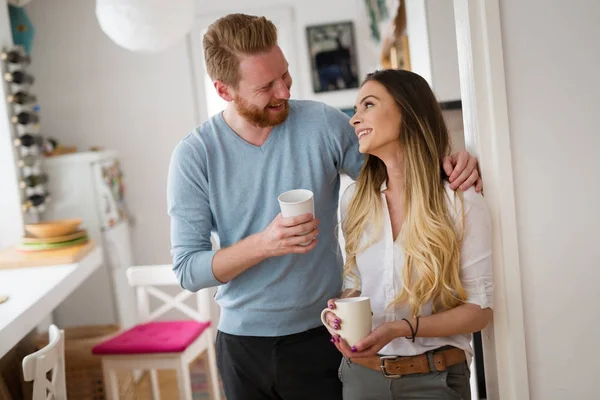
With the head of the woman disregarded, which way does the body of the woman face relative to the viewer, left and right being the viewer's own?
facing the viewer and to the left of the viewer

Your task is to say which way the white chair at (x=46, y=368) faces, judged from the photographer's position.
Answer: facing to the left of the viewer

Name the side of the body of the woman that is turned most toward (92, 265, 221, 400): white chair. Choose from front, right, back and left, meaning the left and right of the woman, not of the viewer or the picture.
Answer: right

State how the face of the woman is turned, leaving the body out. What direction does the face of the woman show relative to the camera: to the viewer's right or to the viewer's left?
to the viewer's left

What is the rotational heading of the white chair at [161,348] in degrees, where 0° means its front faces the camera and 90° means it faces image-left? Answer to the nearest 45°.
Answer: approximately 45°

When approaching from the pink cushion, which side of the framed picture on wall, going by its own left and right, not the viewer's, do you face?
front

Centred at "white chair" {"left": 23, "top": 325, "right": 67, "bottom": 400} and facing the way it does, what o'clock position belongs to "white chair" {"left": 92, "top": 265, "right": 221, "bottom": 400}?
"white chair" {"left": 92, "top": 265, "right": 221, "bottom": 400} is roughly at 4 o'clock from "white chair" {"left": 23, "top": 325, "right": 67, "bottom": 400}.

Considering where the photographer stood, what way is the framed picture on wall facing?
facing the viewer

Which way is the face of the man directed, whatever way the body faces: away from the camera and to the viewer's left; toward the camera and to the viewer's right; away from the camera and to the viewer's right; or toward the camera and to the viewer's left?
toward the camera and to the viewer's right

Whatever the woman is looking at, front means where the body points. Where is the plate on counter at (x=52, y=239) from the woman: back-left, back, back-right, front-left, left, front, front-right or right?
right

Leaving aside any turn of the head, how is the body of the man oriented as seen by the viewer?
toward the camera

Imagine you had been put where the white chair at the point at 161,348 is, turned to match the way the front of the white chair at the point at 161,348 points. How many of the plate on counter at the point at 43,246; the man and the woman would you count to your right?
1
